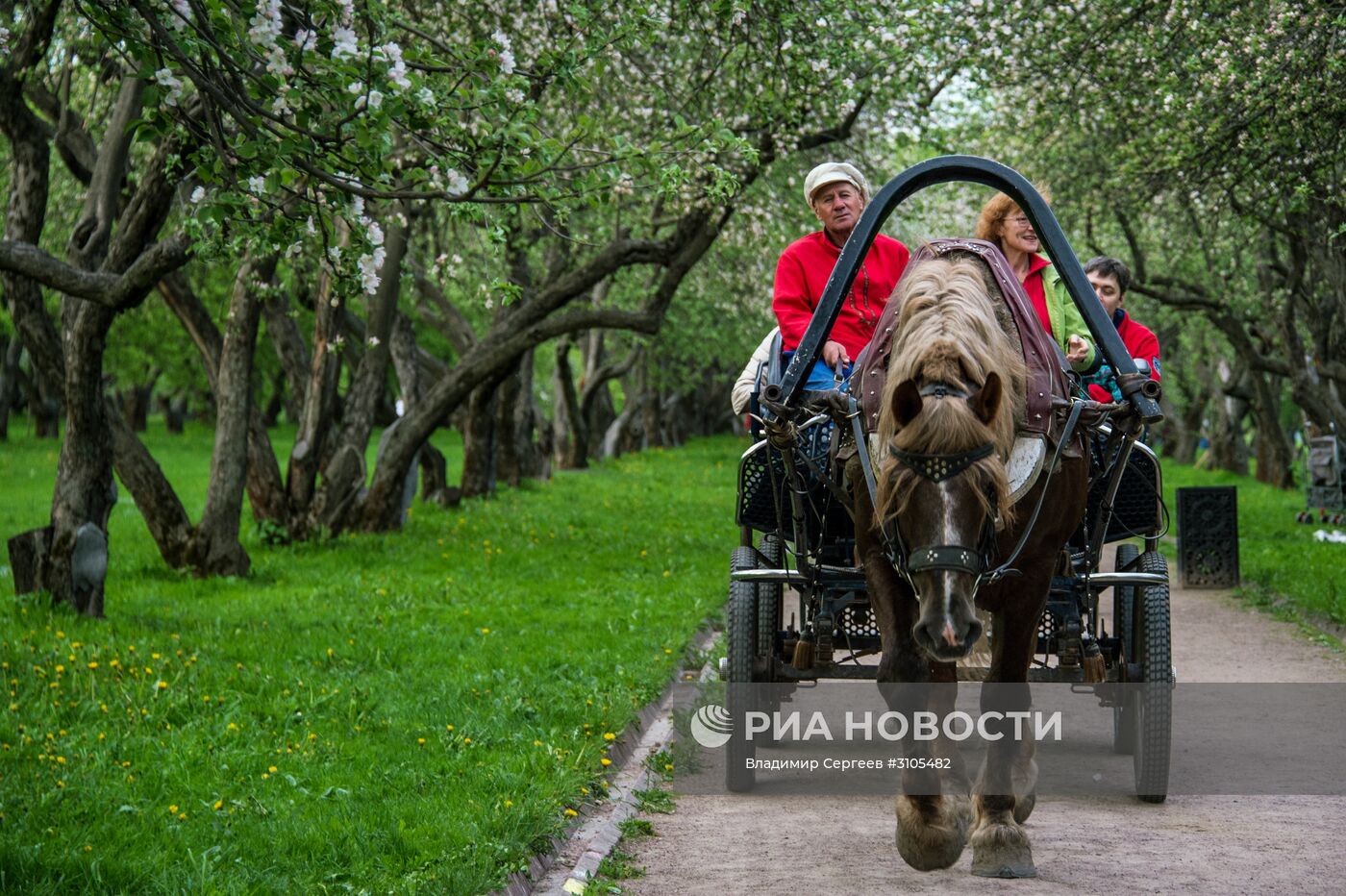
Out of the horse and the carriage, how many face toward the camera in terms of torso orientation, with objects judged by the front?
2

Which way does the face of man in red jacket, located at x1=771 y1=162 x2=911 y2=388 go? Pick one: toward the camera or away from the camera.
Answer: toward the camera

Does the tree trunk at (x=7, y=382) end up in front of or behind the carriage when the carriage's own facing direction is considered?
behind

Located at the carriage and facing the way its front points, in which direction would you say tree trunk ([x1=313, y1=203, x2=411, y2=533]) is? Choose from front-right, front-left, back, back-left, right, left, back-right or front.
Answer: back-right

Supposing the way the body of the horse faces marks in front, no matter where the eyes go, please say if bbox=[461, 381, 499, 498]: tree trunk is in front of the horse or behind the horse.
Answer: behind

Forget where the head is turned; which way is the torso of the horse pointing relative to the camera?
toward the camera

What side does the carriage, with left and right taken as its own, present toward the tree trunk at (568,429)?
back

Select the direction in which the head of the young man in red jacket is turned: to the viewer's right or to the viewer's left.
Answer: to the viewer's left

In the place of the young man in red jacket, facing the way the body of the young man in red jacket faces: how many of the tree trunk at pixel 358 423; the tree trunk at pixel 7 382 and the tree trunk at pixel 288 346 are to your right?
3

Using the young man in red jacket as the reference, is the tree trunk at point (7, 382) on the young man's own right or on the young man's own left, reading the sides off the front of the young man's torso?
on the young man's own right

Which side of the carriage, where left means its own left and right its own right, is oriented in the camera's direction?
front

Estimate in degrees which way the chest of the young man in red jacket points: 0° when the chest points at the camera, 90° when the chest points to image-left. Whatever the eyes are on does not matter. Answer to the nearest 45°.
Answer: approximately 45°

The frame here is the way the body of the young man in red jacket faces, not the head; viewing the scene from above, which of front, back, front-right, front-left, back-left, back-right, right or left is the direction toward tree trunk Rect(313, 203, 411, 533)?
right

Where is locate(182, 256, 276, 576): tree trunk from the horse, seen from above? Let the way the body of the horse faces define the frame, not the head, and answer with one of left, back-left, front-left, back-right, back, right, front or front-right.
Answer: back-right

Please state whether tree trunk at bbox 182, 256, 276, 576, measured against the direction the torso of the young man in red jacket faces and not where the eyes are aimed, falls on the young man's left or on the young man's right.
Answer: on the young man's right
